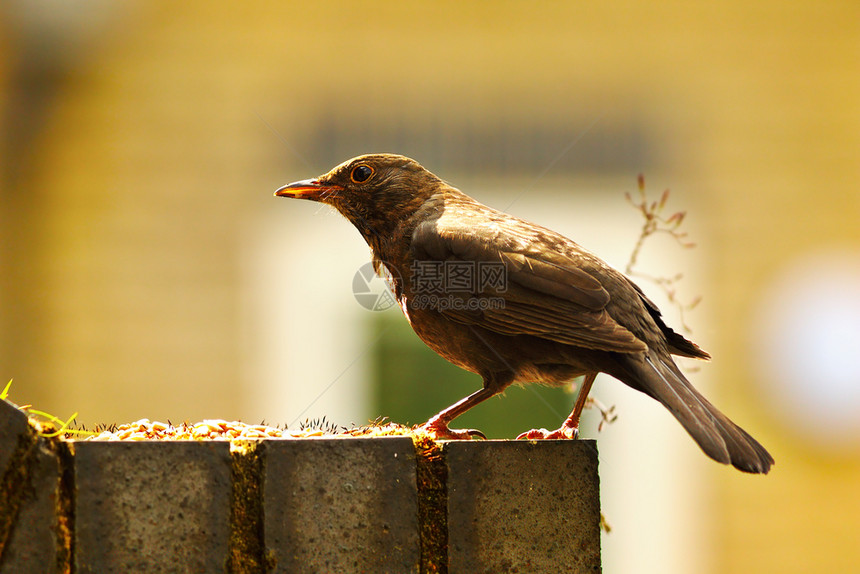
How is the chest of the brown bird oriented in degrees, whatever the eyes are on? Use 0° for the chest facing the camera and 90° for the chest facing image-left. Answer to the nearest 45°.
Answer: approximately 90°

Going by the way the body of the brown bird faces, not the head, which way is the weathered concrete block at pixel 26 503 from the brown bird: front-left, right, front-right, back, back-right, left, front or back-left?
front-left
